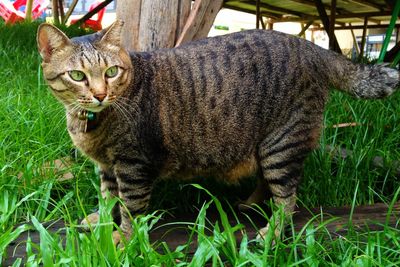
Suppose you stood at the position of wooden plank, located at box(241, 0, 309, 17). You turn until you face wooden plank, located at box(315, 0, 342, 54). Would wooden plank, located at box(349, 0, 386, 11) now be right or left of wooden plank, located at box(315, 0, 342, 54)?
left

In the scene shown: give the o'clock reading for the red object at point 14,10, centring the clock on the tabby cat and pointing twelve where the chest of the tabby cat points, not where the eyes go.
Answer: The red object is roughly at 2 o'clock from the tabby cat.

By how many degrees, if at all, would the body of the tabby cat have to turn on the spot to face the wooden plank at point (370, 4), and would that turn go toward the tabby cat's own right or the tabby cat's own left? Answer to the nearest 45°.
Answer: approximately 90° to the tabby cat's own right

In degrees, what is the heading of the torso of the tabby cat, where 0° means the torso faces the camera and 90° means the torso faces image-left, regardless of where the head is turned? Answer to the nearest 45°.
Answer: approximately 90°

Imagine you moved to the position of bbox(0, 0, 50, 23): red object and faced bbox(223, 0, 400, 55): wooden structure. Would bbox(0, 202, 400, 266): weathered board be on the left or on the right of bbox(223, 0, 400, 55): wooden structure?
right

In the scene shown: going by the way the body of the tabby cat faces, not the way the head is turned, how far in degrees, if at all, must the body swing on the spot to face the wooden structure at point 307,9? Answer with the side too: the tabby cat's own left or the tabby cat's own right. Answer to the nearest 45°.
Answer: approximately 90° to the tabby cat's own right

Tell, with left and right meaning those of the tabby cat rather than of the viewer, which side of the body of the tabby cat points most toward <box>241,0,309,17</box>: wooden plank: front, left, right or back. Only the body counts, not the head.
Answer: right

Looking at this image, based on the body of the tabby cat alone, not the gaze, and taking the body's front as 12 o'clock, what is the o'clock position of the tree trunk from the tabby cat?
The tree trunk is roughly at 2 o'clock from the tabby cat.
